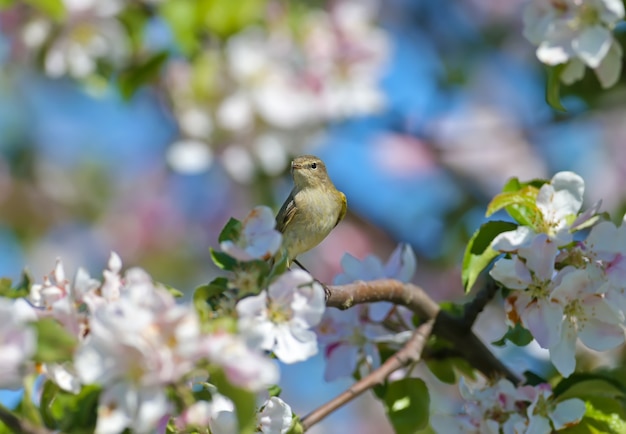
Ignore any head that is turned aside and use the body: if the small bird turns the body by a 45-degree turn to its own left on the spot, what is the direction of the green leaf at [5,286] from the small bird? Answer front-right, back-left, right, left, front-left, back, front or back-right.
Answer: right

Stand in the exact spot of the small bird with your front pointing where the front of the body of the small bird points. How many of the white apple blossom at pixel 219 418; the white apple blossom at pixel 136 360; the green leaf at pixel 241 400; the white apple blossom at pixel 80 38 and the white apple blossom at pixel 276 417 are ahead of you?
4

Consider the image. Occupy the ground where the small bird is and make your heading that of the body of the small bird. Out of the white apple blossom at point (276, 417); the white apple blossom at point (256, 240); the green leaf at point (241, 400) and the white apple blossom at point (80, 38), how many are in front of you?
3

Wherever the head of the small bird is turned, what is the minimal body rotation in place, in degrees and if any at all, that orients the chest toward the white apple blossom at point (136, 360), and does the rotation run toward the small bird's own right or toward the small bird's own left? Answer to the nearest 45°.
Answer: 0° — it already faces it

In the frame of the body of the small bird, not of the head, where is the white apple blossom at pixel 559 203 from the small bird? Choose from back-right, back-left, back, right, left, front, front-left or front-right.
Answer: front-left

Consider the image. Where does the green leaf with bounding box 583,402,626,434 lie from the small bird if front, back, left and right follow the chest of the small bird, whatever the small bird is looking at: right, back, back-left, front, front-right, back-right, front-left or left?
front-left

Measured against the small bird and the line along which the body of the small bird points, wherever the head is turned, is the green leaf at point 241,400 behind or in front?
in front

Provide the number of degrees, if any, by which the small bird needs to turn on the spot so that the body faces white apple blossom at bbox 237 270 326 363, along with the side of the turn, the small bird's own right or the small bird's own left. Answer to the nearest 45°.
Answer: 0° — it already faces it

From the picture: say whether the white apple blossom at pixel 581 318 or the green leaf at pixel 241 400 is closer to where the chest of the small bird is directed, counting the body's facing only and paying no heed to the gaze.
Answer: the green leaf

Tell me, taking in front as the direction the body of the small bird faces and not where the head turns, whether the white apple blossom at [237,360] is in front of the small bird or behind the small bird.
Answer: in front

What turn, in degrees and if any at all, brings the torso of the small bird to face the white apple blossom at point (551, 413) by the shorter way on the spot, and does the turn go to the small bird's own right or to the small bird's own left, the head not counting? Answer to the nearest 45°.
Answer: approximately 45° to the small bird's own left

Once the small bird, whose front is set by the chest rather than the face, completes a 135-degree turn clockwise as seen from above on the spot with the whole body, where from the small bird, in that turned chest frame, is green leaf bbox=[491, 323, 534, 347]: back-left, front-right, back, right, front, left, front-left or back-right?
back

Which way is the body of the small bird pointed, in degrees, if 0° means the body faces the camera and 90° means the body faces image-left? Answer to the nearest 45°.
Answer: approximately 0°
